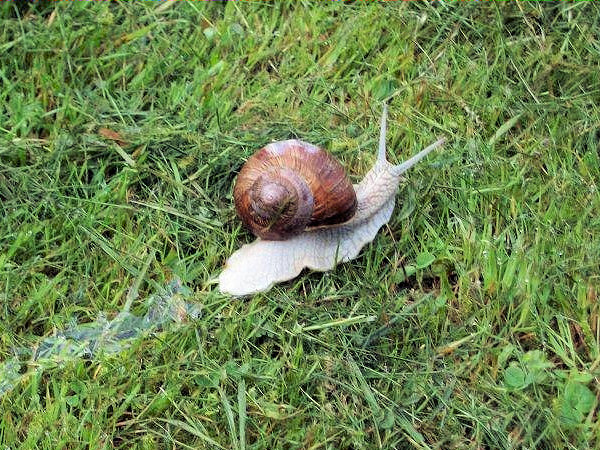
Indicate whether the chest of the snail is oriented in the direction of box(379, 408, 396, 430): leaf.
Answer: no

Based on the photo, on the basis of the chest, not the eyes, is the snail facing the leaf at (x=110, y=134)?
no

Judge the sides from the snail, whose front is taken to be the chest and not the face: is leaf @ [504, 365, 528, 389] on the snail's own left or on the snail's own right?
on the snail's own right

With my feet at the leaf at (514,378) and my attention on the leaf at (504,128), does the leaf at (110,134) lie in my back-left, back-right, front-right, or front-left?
front-left

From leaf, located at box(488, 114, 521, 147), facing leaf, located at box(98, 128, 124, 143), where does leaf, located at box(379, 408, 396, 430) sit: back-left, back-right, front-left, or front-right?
front-left

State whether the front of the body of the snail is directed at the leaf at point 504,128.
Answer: yes

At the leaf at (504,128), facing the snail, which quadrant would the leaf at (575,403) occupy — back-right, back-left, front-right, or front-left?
front-left

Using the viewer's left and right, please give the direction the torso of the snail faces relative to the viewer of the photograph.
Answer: facing away from the viewer and to the right of the viewer

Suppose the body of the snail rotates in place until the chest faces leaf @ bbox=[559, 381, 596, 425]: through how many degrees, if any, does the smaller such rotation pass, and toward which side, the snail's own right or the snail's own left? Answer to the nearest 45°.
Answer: approximately 90° to the snail's own right
